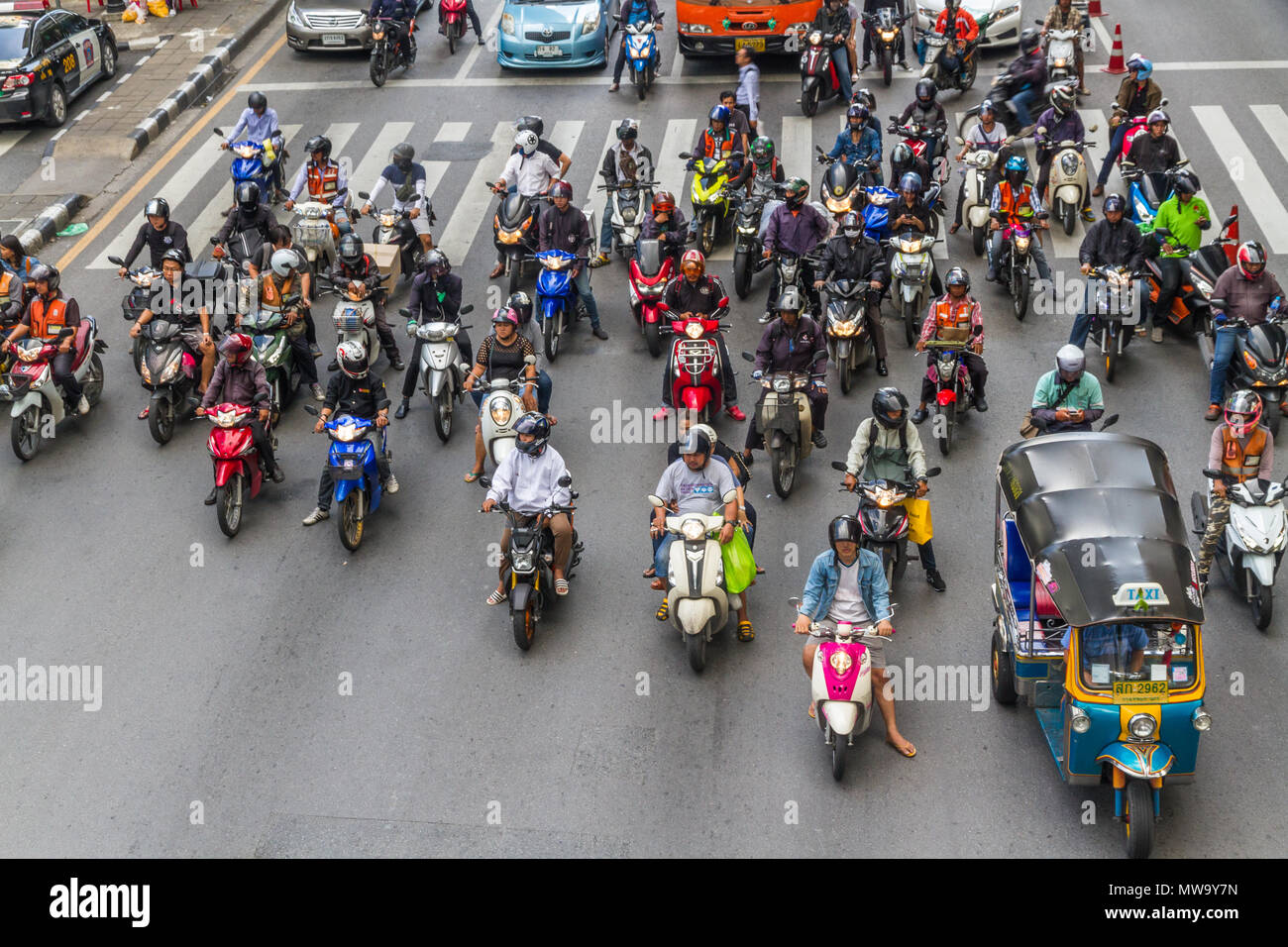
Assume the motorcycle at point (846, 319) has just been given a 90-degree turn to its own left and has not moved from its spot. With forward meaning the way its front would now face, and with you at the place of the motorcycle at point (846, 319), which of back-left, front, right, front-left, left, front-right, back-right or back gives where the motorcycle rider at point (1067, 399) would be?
front-right

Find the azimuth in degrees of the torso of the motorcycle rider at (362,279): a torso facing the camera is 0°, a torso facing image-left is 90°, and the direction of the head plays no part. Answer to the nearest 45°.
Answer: approximately 0°

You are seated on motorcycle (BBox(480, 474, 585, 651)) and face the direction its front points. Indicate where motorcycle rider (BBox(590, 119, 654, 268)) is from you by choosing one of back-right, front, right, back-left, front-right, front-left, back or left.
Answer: back

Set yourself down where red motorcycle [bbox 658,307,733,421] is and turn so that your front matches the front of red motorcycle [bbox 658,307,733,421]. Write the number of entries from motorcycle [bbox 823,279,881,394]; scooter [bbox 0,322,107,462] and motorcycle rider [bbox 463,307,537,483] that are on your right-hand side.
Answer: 2

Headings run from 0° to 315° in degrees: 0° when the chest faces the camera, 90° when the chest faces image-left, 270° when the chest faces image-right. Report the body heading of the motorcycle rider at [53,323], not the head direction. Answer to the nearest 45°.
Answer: approximately 45°

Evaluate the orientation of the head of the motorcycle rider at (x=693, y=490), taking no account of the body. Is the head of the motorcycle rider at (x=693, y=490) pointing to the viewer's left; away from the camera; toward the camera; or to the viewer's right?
toward the camera

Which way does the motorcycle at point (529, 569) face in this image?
toward the camera

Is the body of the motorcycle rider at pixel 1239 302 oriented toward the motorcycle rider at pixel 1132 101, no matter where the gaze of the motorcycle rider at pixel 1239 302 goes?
no

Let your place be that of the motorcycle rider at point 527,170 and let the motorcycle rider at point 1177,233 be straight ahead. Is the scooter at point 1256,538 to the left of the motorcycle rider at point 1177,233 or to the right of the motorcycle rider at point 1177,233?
right

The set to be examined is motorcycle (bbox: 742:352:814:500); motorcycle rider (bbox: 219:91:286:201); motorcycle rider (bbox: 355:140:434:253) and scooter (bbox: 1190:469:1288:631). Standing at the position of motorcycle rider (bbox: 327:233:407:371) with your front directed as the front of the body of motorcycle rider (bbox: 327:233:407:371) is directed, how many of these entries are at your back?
2

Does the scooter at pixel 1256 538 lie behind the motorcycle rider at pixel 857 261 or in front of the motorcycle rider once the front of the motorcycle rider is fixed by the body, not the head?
in front

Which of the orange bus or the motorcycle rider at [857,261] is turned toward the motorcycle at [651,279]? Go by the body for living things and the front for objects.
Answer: the orange bus

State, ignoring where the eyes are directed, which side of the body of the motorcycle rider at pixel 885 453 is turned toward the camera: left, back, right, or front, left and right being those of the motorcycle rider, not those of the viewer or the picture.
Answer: front

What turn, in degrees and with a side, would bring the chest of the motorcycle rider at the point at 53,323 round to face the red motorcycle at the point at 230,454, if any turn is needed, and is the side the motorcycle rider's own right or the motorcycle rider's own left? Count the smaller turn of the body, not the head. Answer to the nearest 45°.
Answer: approximately 45° to the motorcycle rider's own left

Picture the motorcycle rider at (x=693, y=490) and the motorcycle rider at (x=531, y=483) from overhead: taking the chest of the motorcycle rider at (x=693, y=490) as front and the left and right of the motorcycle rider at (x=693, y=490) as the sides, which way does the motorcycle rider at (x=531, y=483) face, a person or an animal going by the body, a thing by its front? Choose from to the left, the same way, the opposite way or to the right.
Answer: the same way

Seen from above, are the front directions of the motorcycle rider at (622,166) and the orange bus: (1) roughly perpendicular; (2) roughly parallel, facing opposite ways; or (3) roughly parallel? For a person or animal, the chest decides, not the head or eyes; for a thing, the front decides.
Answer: roughly parallel

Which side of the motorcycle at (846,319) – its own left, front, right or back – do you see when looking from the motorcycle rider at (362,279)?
right

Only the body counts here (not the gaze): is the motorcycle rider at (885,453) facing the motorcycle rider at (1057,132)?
no

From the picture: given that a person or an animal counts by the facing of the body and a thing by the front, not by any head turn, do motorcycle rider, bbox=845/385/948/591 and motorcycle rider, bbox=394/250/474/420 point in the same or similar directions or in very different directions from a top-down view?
same or similar directions

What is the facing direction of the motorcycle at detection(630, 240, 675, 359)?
toward the camera
